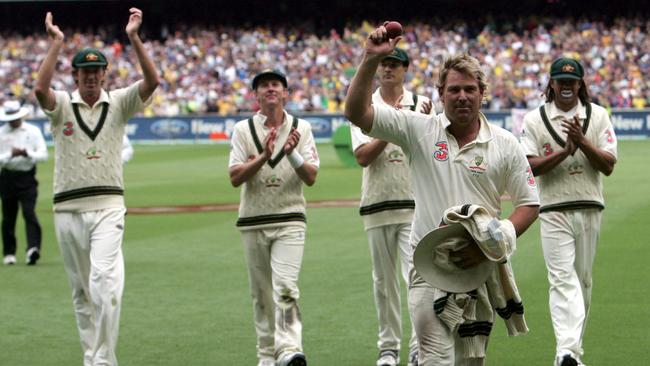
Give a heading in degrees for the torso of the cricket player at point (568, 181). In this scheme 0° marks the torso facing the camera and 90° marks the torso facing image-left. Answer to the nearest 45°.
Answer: approximately 0°

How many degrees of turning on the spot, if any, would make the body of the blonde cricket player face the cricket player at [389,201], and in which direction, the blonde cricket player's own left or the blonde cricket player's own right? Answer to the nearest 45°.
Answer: approximately 180°

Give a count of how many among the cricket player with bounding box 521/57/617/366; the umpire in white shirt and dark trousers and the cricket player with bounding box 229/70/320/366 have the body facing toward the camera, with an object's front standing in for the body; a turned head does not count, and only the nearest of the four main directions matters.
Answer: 3

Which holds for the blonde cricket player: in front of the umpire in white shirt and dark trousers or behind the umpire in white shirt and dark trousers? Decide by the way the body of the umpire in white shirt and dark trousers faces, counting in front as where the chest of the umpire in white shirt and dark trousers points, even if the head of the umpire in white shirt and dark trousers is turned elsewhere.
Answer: in front

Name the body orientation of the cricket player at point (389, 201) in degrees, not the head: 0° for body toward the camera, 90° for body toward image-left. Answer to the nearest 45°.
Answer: approximately 0°

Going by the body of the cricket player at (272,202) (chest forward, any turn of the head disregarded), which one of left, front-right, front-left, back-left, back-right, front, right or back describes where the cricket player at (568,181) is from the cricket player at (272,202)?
left

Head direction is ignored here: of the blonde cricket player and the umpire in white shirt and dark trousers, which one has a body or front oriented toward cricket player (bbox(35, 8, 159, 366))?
the umpire in white shirt and dark trousers

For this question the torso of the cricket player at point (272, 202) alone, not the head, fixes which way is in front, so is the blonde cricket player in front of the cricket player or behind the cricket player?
in front
